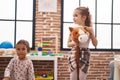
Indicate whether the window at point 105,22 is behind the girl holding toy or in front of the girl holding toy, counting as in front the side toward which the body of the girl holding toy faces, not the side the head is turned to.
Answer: behind

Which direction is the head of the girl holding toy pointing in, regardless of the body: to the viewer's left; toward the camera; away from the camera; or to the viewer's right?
to the viewer's left

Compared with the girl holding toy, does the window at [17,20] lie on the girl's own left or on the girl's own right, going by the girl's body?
on the girl's own right

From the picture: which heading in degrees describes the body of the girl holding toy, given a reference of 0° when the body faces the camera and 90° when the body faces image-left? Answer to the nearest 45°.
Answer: approximately 45°
